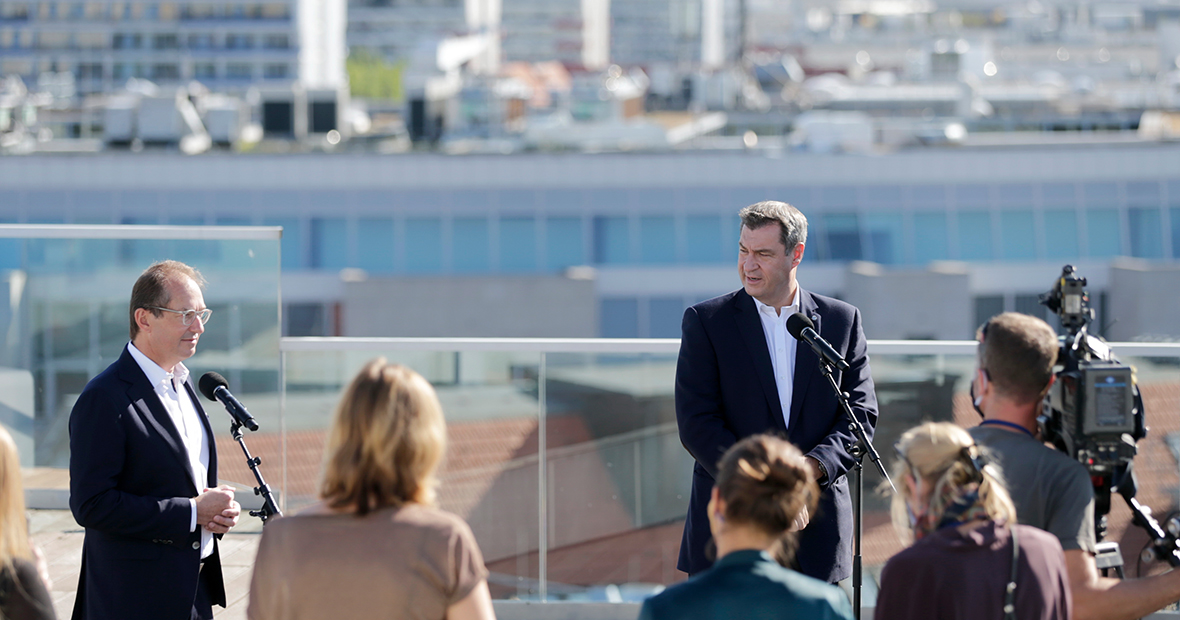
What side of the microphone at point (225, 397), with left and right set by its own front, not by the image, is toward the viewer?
left

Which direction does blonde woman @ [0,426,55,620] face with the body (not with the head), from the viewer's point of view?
away from the camera

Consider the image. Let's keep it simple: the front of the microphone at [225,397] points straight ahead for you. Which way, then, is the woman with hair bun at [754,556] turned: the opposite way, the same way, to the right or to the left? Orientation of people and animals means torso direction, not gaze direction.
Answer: to the right

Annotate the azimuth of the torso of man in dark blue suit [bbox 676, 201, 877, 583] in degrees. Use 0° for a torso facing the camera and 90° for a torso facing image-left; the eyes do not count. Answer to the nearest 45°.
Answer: approximately 0°

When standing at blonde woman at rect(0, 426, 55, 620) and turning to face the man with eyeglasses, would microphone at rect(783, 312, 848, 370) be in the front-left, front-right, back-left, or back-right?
front-right

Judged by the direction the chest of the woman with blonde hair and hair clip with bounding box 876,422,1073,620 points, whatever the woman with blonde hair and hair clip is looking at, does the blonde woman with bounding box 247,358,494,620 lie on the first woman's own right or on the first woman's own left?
on the first woman's own left

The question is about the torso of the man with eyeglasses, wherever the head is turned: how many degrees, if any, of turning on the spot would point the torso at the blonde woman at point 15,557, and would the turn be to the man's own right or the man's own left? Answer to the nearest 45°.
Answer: approximately 45° to the man's own right

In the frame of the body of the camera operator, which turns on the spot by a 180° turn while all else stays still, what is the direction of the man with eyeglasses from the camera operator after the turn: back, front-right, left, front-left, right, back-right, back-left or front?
back-right

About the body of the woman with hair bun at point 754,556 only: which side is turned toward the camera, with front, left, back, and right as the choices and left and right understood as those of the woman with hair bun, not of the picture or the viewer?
back

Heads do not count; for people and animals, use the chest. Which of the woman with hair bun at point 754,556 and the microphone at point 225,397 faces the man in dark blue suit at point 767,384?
the woman with hair bun

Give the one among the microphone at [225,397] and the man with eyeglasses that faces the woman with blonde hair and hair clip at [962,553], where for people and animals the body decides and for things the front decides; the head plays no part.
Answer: the man with eyeglasses

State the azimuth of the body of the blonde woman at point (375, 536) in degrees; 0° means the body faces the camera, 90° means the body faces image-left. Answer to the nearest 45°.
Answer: approximately 180°

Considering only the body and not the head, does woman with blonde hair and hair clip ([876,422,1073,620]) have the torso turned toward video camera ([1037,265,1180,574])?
no

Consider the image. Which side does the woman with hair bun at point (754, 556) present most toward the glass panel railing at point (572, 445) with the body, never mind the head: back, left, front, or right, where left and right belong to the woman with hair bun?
front
